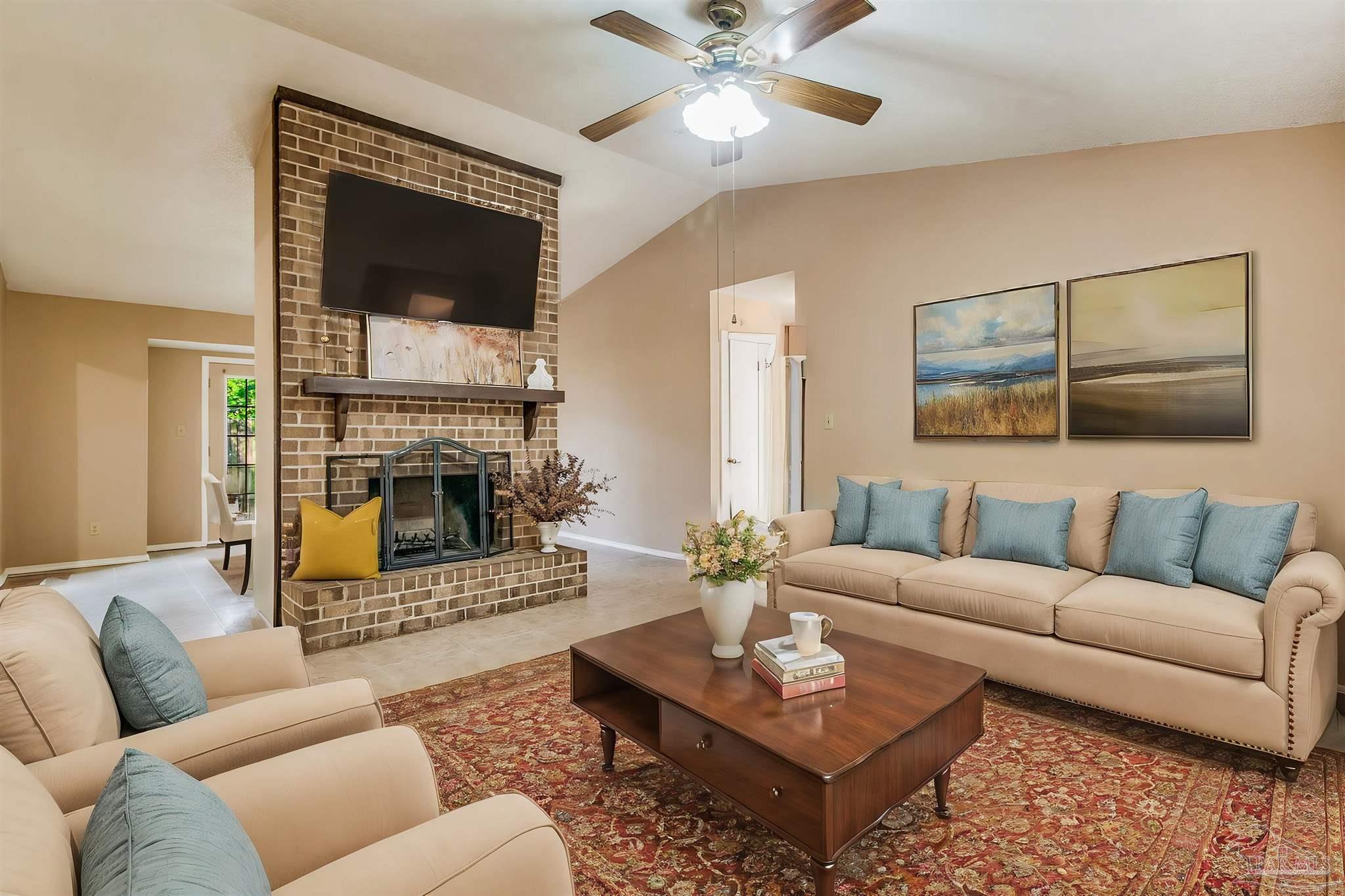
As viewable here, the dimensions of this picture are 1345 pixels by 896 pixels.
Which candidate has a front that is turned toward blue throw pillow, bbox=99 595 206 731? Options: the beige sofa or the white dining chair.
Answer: the beige sofa

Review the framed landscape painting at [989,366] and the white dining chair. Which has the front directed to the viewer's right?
the white dining chair

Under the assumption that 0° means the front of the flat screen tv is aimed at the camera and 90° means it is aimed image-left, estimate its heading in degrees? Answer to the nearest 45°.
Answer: approximately 315°

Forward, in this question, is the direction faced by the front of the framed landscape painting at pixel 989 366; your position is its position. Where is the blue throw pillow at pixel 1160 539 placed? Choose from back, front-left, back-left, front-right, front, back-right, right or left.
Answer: left

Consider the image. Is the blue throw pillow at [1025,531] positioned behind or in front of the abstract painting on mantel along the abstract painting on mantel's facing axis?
in front

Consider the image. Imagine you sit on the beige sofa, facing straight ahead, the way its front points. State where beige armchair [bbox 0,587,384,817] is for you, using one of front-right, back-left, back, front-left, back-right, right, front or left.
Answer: front

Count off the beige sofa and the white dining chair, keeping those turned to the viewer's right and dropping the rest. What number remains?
1

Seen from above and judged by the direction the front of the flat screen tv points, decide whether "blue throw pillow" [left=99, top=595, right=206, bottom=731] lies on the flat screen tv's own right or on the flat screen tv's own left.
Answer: on the flat screen tv's own right

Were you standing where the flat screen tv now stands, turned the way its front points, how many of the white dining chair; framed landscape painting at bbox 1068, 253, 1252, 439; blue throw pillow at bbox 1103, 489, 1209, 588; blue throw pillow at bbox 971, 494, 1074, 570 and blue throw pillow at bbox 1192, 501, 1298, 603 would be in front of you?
4

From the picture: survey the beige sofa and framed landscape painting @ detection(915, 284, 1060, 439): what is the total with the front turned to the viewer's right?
0

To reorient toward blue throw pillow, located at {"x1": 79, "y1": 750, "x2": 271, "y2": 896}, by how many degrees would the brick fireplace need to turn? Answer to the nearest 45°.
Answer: approximately 45° to its right

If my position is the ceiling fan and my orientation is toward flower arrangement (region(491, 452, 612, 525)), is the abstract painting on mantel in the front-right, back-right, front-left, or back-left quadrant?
front-left

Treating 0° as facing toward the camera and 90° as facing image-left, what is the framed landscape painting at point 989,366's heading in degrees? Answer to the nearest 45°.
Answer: approximately 45°

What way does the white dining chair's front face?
to the viewer's right

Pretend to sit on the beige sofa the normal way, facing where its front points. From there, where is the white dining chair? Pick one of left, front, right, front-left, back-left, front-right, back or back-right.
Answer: front-right

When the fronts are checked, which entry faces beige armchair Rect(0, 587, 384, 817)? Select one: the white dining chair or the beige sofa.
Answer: the beige sofa

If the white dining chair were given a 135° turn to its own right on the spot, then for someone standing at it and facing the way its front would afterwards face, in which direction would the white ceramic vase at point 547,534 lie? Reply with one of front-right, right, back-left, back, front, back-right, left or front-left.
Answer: left

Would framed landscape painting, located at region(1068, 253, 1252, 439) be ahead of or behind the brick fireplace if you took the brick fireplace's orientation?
ahead
